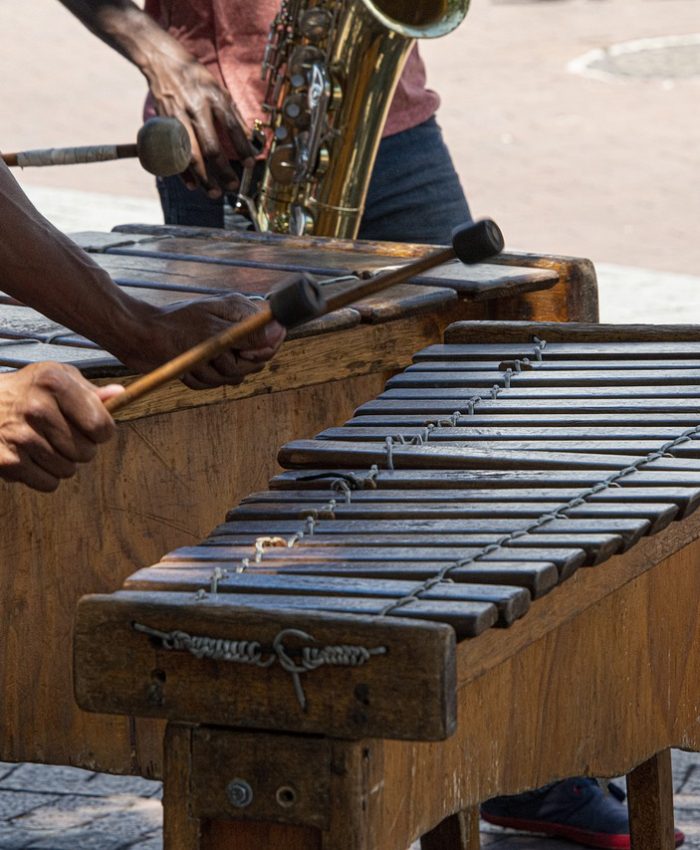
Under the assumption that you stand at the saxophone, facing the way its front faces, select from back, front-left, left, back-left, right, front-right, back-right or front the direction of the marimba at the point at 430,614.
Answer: front-right

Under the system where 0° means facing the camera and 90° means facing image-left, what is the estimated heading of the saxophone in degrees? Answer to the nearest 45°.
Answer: approximately 315°

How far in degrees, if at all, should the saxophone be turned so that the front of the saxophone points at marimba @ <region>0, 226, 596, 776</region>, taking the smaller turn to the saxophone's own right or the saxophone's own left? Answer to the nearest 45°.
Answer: approximately 45° to the saxophone's own right
